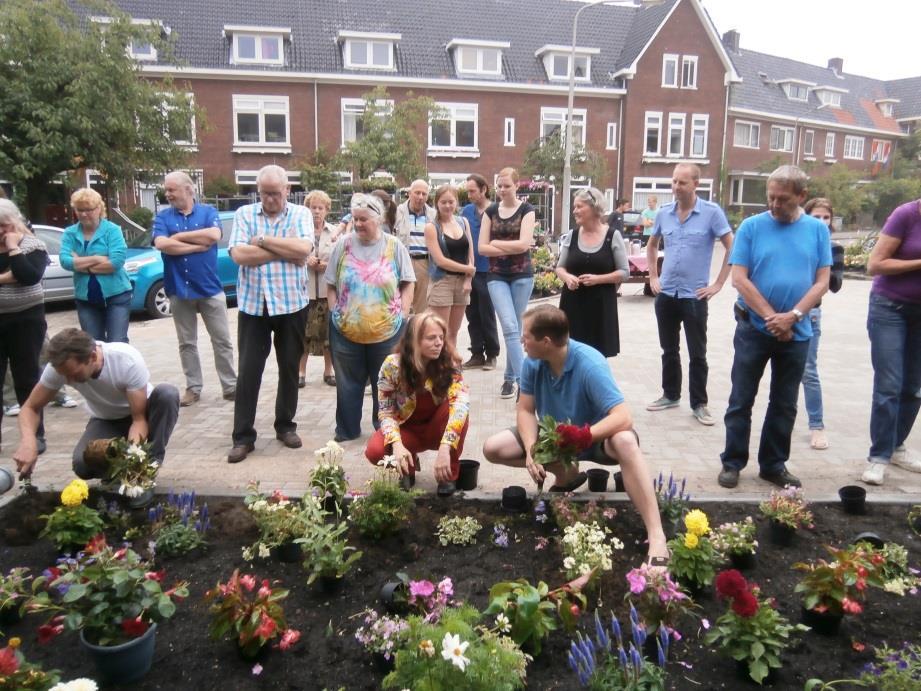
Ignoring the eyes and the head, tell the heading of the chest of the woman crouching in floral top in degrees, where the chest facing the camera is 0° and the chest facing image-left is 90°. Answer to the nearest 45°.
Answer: approximately 0°

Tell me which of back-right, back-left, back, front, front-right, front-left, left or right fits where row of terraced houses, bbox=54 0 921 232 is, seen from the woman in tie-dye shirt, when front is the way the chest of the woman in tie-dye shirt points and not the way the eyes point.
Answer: back

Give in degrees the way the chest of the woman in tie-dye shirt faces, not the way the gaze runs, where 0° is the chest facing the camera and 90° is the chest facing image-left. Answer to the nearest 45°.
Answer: approximately 0°

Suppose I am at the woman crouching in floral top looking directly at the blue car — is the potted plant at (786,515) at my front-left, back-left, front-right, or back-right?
back-right

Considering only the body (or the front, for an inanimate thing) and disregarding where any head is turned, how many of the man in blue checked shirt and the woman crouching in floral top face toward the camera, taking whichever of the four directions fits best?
2

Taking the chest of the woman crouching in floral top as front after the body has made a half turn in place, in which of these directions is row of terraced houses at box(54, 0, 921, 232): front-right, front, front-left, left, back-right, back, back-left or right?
front

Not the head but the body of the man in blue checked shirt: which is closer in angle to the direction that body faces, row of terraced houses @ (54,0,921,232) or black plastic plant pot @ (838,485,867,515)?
the black plastic plant pot
